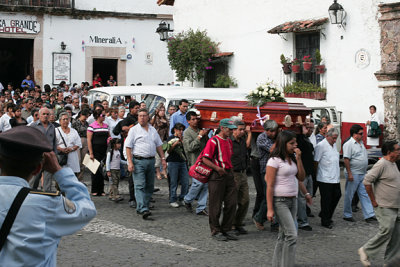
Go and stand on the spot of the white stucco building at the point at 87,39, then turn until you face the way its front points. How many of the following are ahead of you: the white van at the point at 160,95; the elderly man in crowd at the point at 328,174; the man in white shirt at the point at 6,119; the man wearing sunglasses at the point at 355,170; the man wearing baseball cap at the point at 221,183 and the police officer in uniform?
6

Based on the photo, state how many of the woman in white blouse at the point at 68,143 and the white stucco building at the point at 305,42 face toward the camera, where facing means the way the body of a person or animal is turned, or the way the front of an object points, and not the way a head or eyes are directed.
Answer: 2

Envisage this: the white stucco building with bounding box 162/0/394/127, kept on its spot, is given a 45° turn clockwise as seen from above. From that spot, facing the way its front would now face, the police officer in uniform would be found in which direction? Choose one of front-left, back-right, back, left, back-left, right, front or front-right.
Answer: front-left

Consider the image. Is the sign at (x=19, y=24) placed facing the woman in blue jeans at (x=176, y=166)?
yes

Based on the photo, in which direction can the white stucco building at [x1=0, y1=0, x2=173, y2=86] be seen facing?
toward the camera

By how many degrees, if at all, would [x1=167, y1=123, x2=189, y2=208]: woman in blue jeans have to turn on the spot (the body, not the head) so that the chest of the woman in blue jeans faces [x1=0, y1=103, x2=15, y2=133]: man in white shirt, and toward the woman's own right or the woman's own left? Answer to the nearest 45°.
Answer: approximately 180°

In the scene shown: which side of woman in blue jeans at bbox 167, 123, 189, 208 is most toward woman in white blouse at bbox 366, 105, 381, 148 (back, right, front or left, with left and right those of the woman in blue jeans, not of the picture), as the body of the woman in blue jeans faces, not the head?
left

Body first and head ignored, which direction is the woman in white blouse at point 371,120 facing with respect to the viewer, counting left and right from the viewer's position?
facing the viewer and to the left of the viewer

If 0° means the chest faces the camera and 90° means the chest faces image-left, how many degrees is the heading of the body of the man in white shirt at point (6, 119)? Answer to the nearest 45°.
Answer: approximately 315°

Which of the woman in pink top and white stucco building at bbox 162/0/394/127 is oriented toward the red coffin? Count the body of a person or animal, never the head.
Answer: the white stucco building

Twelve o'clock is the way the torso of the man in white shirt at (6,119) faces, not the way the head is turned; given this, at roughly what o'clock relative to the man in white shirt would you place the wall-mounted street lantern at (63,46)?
The wall-mounted street lantern is roughly at 8 o'clock from the man in white shirt.
